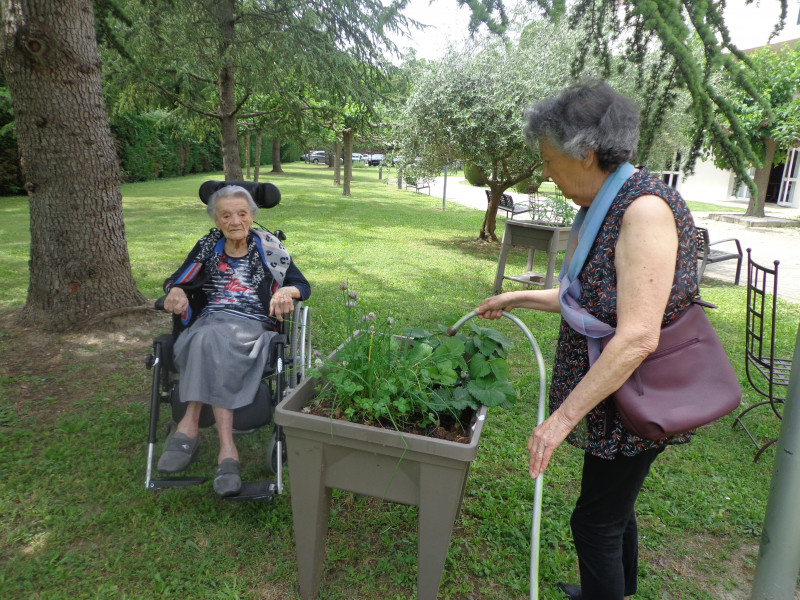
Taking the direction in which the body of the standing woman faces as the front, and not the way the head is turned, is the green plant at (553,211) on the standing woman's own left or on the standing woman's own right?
on the standing woman's own right

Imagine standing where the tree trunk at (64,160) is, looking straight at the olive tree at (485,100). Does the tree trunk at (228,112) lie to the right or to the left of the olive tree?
left

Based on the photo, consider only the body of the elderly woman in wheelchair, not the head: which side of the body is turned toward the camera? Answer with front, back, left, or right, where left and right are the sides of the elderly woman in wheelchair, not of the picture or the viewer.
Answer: front

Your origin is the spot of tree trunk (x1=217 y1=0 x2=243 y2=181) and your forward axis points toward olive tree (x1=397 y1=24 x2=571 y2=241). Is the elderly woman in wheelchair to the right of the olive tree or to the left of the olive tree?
right

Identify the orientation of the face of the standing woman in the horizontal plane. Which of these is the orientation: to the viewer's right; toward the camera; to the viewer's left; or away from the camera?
to the viewer's left

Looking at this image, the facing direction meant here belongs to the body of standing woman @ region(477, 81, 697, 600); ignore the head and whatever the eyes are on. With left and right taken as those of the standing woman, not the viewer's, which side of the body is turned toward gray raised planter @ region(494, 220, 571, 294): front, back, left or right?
right

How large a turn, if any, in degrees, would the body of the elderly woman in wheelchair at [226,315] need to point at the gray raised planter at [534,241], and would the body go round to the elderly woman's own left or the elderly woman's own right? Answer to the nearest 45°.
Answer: approximately 135° to the elderly woman's own left

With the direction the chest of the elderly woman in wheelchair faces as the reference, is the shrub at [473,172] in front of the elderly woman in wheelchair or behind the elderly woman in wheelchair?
behind

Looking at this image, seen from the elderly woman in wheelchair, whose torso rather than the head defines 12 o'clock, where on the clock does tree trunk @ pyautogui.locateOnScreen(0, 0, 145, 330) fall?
The tree trunk is roughly at 5 o'clock from the elderly woman in wheelchair.

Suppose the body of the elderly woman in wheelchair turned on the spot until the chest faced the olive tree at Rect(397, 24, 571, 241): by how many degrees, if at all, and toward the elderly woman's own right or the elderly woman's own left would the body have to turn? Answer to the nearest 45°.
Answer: approximately 135° to the elderly woman's own left

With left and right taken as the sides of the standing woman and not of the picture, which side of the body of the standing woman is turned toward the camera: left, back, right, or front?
left
